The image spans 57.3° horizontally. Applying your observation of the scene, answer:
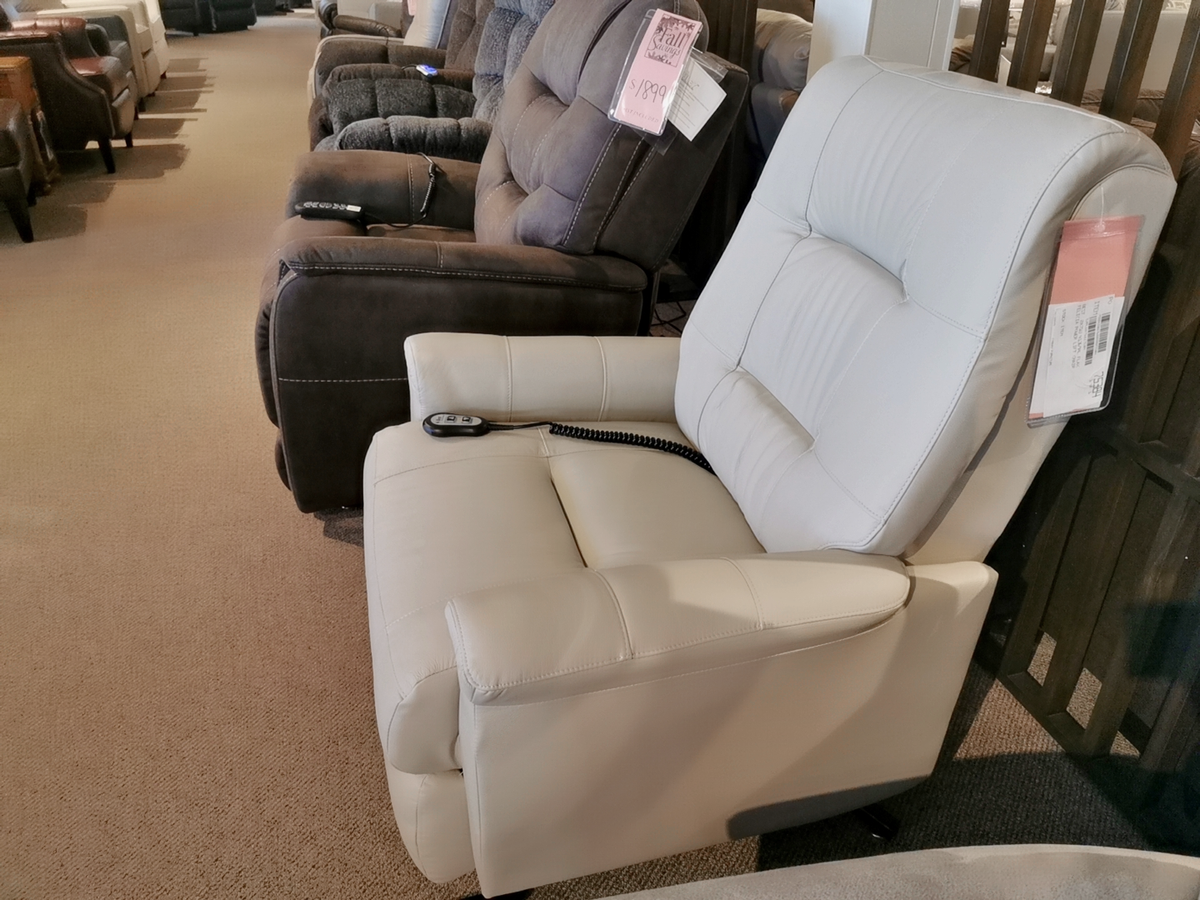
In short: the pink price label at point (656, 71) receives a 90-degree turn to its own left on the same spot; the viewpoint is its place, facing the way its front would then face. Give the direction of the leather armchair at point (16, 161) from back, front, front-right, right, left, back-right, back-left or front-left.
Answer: back-left

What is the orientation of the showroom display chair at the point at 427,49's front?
to the viewer's left

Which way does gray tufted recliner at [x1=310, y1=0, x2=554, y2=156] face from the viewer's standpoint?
to the viewer's left

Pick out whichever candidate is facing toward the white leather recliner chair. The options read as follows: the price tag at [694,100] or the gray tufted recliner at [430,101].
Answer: the price tag

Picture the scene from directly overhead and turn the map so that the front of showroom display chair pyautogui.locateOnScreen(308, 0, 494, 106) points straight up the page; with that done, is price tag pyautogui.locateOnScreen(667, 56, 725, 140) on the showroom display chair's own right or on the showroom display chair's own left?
on the showroom display chair's own left

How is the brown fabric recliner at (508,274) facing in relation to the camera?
to the viewer's left

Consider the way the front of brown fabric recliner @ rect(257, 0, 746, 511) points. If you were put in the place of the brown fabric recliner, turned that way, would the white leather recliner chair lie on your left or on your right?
on your left

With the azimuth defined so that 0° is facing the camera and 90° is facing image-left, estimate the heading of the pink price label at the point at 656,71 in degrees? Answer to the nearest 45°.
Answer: approximately 0°

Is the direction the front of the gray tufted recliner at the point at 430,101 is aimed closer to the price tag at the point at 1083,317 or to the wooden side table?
the wooden side table

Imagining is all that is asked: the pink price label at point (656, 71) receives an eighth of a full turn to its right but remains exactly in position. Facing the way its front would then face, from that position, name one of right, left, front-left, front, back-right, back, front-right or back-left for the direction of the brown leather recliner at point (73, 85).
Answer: right

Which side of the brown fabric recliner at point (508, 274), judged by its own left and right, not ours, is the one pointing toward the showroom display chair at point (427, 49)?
right

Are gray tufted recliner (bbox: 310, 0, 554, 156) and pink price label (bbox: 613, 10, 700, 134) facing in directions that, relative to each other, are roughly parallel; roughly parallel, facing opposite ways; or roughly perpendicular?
roughly perpendicular

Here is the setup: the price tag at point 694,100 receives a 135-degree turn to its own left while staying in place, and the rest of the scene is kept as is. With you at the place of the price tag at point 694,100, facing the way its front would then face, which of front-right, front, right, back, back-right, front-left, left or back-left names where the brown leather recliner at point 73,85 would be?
left

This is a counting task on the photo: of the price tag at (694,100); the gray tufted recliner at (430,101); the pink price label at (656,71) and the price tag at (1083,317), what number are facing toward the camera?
3
